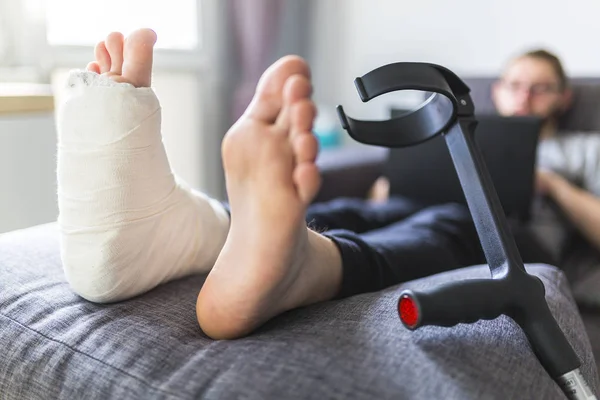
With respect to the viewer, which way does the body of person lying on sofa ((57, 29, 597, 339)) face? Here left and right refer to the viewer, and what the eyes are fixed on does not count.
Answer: facing the viewer and to the left of the viewer

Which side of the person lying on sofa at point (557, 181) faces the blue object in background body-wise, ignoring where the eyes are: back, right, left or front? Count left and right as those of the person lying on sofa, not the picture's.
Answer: right
